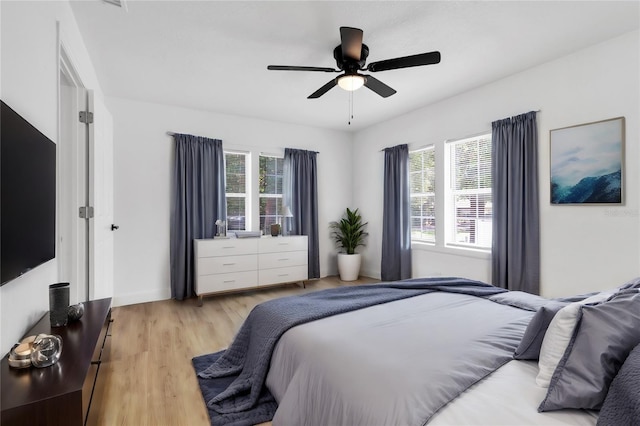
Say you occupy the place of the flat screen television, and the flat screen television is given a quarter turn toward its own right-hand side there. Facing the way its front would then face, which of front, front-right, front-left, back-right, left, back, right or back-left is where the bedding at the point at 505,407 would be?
front-left

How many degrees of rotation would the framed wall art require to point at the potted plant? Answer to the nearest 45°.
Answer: approximately 45° to its right

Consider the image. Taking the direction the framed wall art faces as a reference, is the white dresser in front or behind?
in front

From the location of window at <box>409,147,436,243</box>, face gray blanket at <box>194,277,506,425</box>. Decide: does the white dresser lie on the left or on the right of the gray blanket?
right

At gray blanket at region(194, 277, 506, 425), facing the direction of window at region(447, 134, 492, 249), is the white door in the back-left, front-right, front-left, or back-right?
back-left

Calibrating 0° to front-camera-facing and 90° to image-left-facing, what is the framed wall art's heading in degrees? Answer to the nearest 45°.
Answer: approximately 45°

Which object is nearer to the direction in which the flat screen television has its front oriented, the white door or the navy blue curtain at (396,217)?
the navy blue curtain

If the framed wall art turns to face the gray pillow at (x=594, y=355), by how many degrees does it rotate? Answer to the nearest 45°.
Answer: approximately 45° to its left

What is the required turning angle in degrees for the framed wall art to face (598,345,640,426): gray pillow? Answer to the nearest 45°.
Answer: approximately 45° to its left

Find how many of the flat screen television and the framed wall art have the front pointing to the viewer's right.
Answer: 1

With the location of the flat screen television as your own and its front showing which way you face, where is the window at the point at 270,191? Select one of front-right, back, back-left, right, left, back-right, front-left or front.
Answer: front-left

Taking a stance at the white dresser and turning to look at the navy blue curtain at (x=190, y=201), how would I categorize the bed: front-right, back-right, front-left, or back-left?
back-left

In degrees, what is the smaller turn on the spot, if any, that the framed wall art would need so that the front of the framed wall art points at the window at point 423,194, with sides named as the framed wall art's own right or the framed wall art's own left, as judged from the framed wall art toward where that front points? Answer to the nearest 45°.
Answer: approximately 45° to the framed wall art's own right

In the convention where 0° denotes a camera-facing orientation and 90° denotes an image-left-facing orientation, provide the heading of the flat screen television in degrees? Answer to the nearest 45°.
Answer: approximately 270°

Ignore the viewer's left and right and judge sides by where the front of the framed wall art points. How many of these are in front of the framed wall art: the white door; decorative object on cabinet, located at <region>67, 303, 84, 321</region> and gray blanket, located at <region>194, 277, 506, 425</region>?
3

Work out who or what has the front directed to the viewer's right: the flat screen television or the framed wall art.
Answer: the flat screen television
